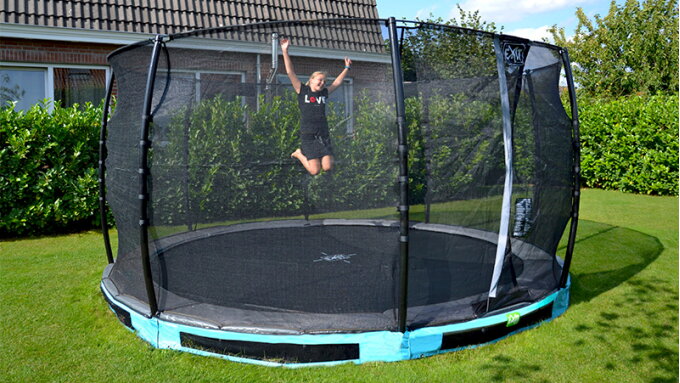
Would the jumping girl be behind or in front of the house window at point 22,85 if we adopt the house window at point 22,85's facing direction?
in front

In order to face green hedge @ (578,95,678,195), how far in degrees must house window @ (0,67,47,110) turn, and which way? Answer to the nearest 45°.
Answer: approximately 90° to its left

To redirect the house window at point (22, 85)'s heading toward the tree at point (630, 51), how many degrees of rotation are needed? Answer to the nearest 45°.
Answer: approximately 90° to its left

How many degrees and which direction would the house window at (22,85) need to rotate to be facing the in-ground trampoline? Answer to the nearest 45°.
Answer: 0° — it already faces it

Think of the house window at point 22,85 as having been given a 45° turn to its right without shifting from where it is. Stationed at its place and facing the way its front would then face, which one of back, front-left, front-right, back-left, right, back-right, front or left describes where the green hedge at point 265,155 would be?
left

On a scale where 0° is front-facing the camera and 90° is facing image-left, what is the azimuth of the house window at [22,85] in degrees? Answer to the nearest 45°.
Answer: approximately 0°

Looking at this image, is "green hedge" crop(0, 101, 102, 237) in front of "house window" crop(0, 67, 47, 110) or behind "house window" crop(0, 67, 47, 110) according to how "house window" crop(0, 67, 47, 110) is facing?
in front
